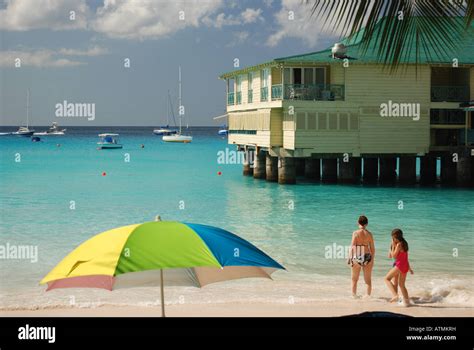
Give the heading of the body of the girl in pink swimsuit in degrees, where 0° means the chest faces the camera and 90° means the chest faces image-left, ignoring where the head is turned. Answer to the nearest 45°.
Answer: approximately 90°
